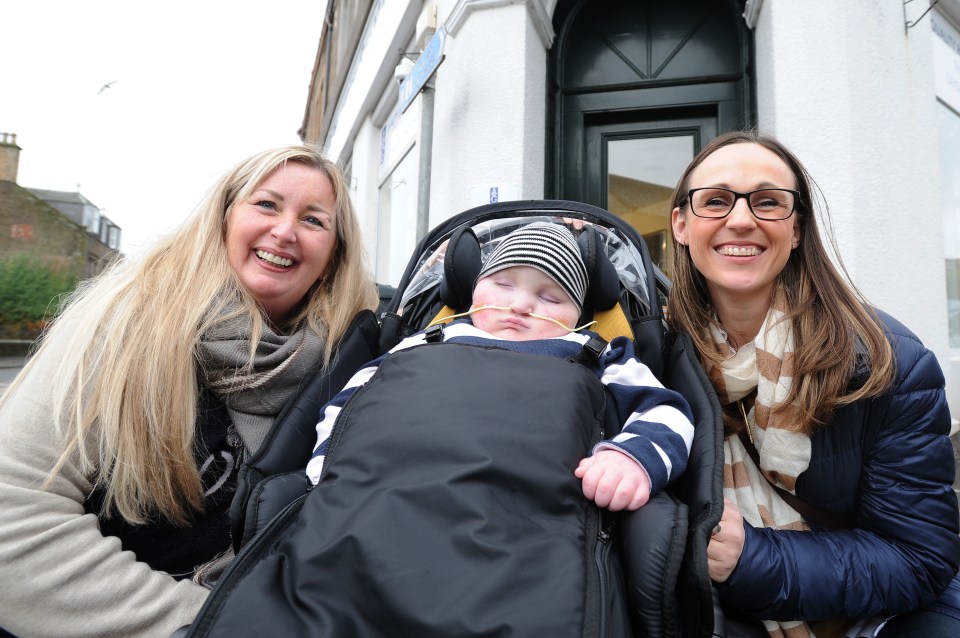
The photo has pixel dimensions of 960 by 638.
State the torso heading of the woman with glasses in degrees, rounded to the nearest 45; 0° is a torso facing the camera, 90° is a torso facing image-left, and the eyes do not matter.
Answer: approximately 45°

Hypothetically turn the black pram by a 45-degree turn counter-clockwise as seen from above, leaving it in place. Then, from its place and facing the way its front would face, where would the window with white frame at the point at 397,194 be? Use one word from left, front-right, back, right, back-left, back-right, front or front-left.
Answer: back-left

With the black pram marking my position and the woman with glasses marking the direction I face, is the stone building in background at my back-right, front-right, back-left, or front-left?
back-left

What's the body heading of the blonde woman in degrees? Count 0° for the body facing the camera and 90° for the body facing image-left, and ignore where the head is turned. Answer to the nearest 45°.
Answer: approximately 315°

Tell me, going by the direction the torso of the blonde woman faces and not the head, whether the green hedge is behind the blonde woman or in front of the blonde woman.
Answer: behind

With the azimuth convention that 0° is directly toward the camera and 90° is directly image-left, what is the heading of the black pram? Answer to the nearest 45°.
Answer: approximately 0°

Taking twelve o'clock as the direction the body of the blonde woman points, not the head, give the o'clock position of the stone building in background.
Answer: The stone building in background is roughly at 7 o'clock from the blonde woman.
